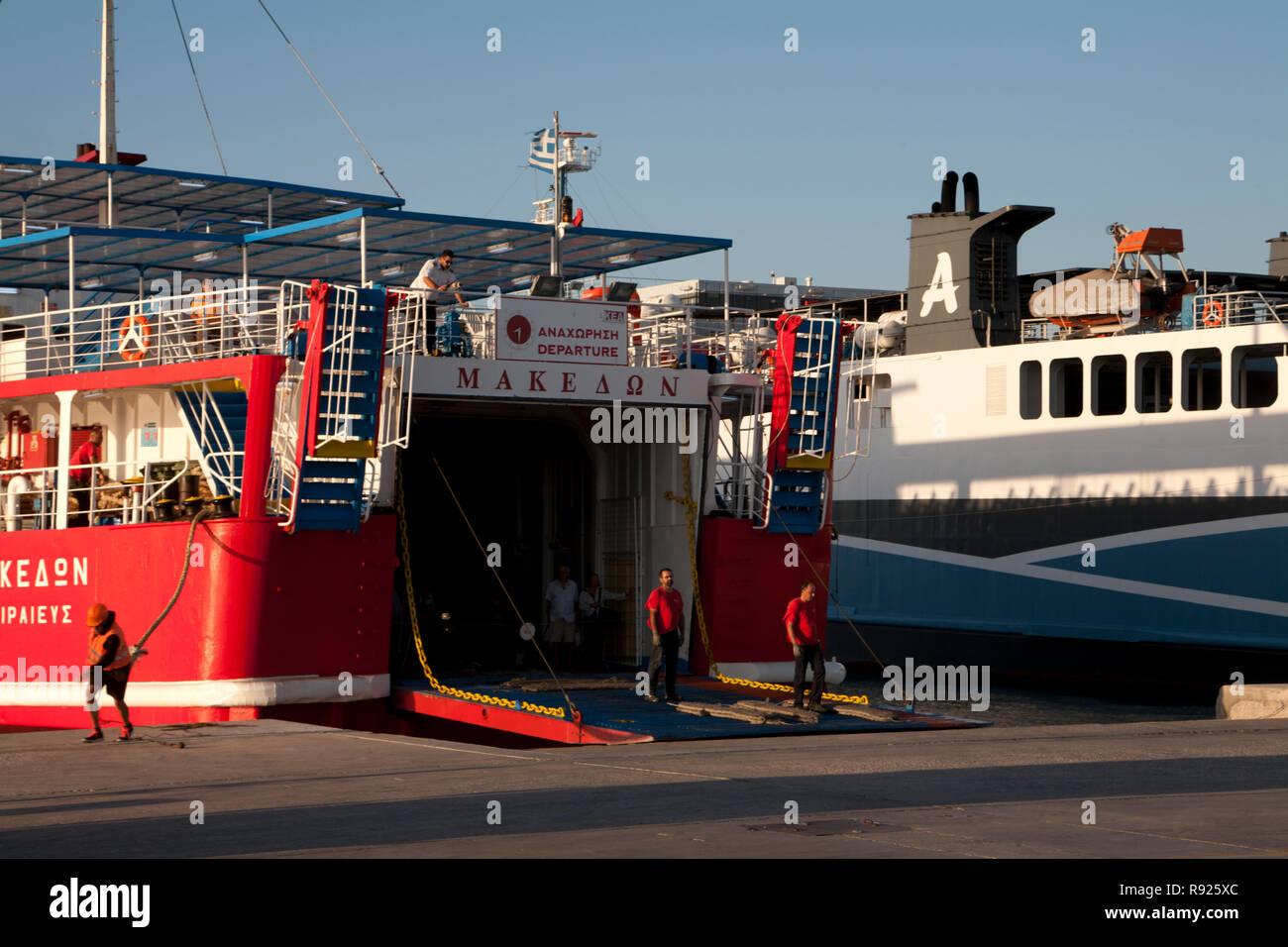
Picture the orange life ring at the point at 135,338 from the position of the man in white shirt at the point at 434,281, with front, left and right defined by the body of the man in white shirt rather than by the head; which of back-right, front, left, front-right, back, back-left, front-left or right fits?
back-right

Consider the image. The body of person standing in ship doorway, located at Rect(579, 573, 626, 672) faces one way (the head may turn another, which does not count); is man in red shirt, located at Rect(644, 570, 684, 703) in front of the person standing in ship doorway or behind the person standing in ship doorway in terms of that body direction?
in front

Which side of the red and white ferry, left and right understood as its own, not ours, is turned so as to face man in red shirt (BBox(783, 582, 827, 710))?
back

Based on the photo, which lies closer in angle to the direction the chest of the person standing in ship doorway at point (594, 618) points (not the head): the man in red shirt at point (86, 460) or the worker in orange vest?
the worker in orange vest

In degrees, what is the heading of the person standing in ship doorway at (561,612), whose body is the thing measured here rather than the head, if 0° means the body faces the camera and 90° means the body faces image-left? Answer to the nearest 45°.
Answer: approximately 0°

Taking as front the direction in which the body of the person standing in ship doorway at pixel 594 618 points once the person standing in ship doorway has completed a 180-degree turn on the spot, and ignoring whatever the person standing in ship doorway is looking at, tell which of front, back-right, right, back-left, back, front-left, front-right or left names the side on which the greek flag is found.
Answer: front

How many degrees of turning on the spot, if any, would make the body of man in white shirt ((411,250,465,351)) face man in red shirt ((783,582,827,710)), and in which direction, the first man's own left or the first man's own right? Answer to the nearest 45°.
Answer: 0° — they already face them

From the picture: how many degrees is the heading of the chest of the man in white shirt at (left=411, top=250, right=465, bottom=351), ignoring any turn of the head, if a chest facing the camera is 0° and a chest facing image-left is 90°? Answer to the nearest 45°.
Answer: approximately 315°

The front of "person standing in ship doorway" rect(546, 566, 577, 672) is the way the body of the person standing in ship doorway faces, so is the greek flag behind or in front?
behind

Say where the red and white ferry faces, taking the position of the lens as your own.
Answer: facing away from the viewer and to the left of the viewer

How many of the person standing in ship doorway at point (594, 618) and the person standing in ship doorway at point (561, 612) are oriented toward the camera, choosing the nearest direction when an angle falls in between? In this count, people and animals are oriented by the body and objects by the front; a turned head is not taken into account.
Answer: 2

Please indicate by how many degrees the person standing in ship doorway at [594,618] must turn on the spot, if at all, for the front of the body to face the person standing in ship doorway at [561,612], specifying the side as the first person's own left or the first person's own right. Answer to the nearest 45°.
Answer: approximately 45° to the first person's own right

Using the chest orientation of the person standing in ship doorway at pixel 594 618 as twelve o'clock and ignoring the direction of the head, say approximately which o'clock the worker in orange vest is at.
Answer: The worker in orange vest is roughly at 1 o'clock from the person standing in ship doorway.
